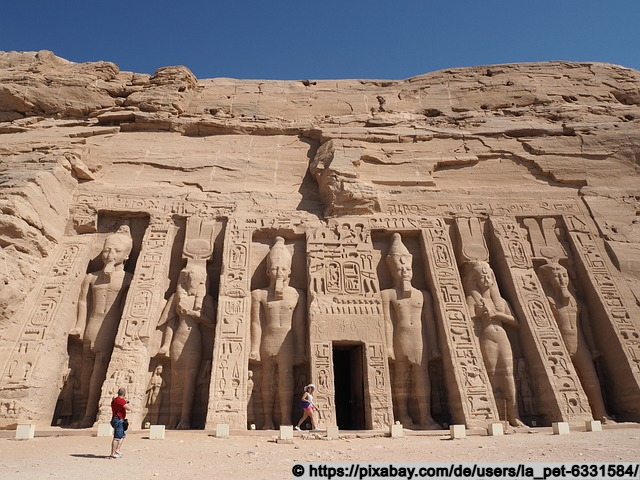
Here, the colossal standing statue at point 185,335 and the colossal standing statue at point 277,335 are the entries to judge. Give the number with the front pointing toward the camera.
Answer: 2

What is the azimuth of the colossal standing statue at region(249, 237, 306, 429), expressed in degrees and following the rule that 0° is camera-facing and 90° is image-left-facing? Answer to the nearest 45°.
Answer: approximately 0°

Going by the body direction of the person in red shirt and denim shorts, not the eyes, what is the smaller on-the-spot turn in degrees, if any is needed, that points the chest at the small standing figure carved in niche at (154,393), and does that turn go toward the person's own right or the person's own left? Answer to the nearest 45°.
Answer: approximately 45° to the person's own left

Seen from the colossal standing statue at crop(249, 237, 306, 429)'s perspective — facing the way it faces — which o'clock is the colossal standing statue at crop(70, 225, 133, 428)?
the colossal standing statue at crop(70, 225, 133, 428) is roughly at 3 o'clock from the colossal standing statue at crop(249, 237, 306, 429).

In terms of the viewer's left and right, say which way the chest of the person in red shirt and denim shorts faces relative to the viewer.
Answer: facing away from the viewer and to the right of the viewer

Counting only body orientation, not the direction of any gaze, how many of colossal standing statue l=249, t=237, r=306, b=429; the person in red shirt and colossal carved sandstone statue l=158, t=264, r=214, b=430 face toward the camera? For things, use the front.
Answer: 2
